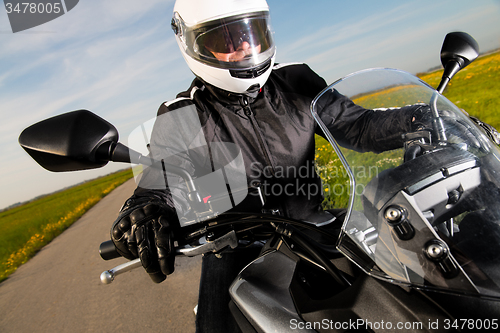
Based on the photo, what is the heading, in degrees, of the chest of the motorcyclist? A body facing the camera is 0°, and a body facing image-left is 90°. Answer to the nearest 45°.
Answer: approximately 315°
